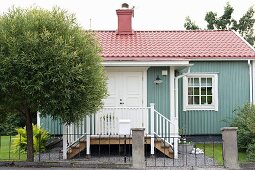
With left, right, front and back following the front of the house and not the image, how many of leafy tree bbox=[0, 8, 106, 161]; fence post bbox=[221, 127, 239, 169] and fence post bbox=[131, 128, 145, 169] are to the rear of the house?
0

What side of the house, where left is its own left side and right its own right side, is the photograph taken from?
front

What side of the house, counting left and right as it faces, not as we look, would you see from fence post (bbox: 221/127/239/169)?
front

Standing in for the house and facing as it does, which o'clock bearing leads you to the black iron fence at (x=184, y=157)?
The black iron fence is roughly at 12 o'clock from the house.

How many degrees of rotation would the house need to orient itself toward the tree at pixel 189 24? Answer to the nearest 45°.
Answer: approximately 180°

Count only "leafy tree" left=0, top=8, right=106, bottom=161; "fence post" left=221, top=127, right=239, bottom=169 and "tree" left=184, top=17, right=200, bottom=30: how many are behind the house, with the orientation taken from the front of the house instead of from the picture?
1

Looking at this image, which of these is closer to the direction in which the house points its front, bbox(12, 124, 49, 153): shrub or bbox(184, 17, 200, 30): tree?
the shrub

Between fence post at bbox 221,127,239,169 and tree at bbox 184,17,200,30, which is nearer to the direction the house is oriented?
the fence post

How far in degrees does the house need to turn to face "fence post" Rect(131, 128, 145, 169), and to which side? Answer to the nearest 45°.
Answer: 0° — it already faces it

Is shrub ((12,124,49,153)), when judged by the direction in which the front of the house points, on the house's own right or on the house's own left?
on the house's own right

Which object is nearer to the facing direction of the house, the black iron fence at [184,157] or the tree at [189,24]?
the black iron fence

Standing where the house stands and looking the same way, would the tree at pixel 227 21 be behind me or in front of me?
behind

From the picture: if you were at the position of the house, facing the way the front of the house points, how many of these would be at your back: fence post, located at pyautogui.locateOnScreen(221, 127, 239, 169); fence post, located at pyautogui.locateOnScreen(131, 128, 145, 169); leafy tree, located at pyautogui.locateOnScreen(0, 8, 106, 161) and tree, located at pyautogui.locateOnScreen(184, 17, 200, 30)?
1

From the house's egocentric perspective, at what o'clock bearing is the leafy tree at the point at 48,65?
The leafy tree is roughly at 1 o'clock from the house.

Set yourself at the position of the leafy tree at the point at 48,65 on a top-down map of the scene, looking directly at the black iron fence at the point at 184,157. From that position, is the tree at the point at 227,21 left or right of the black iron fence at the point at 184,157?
left
